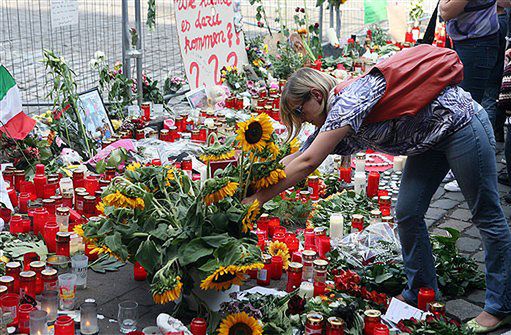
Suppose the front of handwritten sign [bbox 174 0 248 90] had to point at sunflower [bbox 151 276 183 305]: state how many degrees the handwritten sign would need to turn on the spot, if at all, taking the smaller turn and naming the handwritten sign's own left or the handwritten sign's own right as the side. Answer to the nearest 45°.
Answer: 0° — it already faces it

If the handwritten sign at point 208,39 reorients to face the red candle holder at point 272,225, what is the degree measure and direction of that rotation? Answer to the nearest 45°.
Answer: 0° — it already faces it

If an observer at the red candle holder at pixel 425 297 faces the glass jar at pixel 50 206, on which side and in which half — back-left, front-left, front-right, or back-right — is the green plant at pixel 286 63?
front-right

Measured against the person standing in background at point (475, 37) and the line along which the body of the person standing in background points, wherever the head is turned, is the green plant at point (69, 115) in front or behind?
in front

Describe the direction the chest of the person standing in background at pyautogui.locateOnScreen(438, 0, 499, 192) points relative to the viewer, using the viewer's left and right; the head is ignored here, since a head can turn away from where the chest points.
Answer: facing the viewer and to the left of the viewer

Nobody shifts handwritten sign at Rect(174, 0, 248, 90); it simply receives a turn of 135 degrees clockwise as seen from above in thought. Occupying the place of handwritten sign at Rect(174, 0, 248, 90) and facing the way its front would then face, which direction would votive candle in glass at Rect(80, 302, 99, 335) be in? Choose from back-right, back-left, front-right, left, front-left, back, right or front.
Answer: back-left

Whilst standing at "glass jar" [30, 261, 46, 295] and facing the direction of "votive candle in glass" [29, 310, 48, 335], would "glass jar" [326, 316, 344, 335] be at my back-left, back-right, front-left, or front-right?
front-left

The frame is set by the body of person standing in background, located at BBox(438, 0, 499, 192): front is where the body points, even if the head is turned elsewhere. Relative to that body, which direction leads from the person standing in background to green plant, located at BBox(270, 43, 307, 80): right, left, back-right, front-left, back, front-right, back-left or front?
right

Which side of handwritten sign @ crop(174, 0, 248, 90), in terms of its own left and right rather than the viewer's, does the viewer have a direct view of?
front

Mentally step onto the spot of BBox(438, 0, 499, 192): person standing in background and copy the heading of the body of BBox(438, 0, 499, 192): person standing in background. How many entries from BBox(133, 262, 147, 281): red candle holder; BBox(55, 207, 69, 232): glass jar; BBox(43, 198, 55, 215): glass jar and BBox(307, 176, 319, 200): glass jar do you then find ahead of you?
4

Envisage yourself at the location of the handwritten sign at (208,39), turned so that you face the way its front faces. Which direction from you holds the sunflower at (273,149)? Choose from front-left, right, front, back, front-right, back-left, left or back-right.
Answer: front

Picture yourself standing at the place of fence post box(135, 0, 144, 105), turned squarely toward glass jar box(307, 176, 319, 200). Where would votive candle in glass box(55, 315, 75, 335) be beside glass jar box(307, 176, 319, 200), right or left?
right

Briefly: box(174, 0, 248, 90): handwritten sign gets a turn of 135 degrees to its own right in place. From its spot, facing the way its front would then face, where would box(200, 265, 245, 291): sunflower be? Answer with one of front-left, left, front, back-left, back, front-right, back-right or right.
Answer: back-left

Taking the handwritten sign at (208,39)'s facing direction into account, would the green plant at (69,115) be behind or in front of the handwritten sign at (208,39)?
in front

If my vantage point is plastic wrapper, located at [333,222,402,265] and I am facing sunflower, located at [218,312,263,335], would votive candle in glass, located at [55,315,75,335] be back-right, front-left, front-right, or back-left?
front-right

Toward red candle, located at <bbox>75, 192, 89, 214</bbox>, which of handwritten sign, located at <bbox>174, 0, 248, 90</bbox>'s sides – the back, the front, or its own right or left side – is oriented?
front

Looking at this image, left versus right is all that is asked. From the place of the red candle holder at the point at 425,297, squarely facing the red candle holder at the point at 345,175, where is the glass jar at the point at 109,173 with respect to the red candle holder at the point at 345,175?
left

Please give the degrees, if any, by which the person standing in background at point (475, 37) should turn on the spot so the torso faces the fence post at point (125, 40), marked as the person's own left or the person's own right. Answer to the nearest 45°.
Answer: approximately 45° to the person's own right

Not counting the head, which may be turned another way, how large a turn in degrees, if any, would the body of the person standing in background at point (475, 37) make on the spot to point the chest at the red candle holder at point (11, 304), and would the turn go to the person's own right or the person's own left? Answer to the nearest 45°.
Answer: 0° — they already face it
